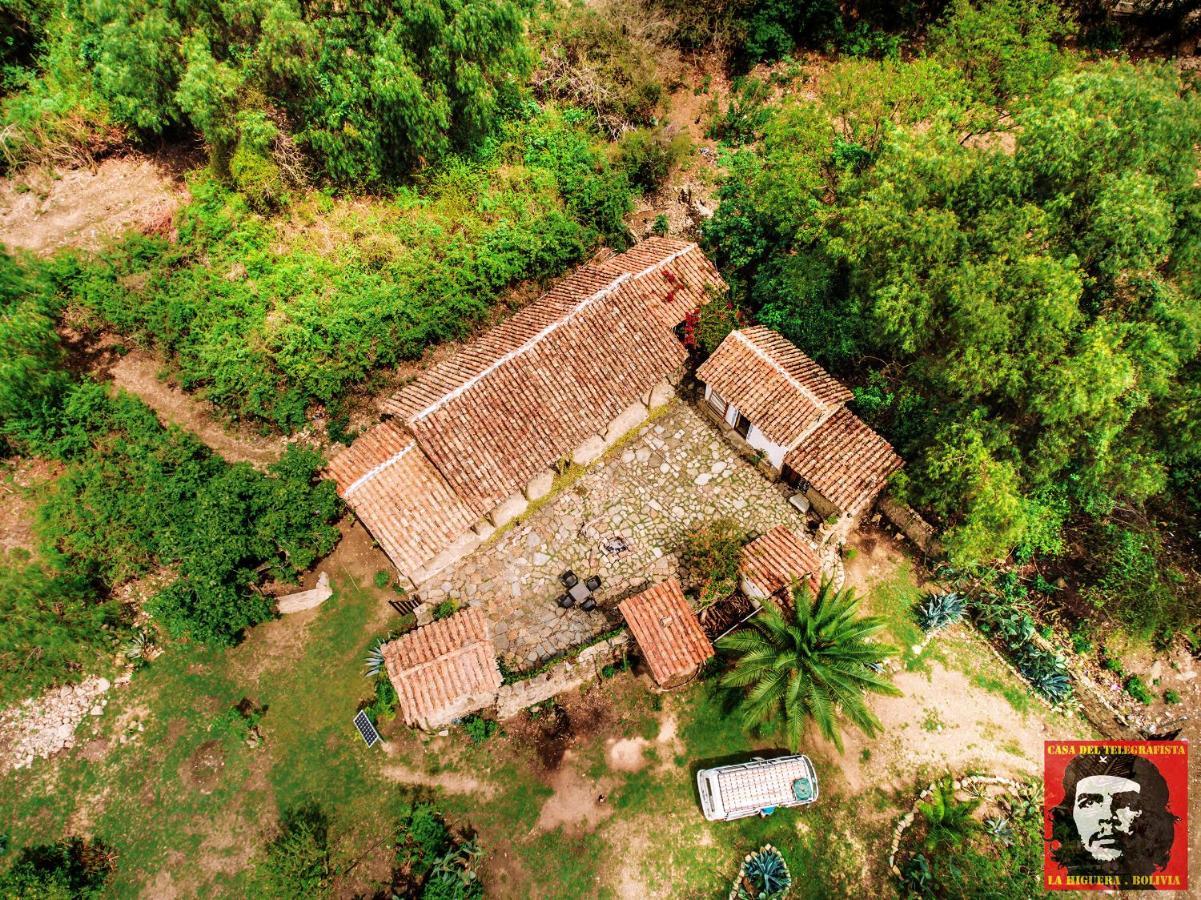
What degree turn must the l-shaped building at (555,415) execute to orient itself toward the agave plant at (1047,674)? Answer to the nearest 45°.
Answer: approximately 45° to its left

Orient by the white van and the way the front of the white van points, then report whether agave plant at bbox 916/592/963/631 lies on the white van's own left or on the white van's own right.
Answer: on the white van's own right

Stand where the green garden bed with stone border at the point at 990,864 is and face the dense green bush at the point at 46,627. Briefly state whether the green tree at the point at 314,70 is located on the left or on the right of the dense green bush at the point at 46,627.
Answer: right

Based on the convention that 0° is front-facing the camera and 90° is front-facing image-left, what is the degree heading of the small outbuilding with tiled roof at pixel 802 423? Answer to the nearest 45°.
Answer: approximately 45°

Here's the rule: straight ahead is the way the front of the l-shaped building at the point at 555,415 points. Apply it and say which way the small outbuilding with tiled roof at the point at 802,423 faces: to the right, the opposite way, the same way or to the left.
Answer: to the right

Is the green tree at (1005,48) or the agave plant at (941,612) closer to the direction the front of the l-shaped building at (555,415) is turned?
the agave plant

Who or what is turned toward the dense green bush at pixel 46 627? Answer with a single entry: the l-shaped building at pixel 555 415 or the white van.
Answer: the white van

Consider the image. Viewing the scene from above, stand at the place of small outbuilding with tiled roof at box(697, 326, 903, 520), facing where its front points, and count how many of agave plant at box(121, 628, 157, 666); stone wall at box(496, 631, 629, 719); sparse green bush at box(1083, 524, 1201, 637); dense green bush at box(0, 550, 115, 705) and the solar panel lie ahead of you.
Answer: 4

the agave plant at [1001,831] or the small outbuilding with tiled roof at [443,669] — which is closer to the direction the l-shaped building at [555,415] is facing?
the agave plant

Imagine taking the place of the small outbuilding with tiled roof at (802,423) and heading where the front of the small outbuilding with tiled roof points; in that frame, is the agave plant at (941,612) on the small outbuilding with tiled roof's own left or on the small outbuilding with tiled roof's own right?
on the small outbuilding with tiled roof's own left

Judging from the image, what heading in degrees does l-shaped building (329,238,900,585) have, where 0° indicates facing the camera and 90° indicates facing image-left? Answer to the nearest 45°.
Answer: approximately 315°

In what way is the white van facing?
to the viewer's left
